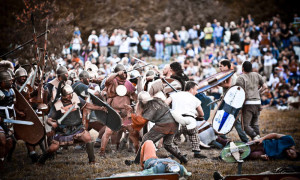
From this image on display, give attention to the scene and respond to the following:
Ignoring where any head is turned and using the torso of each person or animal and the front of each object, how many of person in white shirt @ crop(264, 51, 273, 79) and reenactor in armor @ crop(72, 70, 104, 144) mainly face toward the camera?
1

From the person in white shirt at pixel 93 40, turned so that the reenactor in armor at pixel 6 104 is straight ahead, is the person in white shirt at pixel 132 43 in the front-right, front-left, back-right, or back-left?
back-left

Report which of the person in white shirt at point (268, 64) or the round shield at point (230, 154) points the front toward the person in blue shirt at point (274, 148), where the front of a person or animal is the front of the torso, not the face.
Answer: the person in white shirt

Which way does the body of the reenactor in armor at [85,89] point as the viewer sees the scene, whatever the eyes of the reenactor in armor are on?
to the viewer's right

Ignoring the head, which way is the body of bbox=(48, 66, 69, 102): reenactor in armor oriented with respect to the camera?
to the viewer's right

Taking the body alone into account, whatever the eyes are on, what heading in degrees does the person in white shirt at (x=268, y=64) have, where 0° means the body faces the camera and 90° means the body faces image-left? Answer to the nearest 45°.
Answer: approximately 0°

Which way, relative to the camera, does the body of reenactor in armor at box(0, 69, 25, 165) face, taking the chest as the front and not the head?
to the viewer's right

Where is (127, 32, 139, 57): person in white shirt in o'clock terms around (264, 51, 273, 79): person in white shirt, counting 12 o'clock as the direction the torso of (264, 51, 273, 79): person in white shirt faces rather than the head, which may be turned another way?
(127, 32, 139, 57): person in white shirt is roughly at 2 o'clock from (264, 51, 273, 79): person in white shirt.

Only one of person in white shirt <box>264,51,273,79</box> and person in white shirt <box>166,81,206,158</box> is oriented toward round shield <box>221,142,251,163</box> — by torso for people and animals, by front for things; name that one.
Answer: person in white shirt <box>264,51,273,79</box>

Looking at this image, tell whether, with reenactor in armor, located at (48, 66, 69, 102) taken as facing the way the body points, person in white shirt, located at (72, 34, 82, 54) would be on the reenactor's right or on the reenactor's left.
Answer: on the reenactor's left
